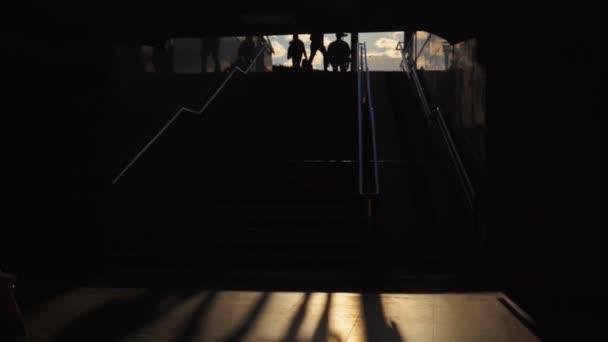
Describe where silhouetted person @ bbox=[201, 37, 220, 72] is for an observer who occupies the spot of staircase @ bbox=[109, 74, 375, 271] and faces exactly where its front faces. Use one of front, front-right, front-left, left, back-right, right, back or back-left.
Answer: back

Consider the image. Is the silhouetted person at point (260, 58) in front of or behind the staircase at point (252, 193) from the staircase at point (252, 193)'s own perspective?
behind

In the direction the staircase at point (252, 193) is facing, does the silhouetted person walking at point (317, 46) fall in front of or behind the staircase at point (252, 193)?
behind

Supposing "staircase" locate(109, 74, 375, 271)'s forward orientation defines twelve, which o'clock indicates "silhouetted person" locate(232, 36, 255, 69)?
The silhouetted person is roughly at 6 o'clock from the staircase.

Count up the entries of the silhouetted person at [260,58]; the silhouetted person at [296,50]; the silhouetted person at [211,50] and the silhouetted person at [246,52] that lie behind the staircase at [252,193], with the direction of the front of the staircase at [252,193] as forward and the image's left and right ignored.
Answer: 4

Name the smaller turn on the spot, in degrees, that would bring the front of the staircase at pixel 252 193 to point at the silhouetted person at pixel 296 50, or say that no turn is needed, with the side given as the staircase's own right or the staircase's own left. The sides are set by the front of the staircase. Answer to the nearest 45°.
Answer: approximately 180°

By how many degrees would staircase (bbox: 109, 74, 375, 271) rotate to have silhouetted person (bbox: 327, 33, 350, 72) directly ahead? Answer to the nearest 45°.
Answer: approximately 180°

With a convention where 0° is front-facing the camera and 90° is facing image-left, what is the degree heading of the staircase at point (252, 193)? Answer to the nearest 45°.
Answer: approximately 0°
